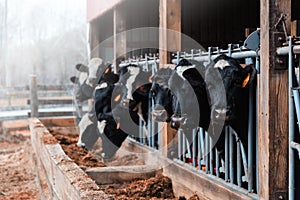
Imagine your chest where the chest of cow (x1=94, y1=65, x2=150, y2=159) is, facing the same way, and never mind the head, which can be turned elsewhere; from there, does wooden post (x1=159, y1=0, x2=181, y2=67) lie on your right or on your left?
on your left

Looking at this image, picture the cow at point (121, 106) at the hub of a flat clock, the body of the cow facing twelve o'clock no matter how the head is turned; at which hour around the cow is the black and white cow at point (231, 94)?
The black and white cow is roughly at 10 o'clock from the cow.

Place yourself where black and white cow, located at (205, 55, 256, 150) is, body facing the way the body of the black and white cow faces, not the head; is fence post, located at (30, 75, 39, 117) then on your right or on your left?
on your right

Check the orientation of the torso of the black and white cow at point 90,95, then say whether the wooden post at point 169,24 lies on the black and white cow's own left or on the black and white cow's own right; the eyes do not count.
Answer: on the black and white cow's own left

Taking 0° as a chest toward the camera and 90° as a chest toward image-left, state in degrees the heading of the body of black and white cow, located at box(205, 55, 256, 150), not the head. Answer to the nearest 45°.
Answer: approximately 45°

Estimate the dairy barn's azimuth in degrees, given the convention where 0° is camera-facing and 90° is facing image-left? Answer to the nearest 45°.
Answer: approximately 45°

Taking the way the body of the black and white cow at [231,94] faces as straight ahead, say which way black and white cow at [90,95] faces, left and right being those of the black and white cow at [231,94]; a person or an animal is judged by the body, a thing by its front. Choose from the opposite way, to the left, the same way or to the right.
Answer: the same way

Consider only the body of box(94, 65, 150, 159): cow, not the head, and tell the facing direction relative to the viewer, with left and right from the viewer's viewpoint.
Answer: facing the viewer and to the left of the viewer

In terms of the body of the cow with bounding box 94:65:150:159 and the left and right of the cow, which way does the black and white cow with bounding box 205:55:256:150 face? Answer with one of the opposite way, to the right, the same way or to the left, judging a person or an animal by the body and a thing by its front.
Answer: the same way

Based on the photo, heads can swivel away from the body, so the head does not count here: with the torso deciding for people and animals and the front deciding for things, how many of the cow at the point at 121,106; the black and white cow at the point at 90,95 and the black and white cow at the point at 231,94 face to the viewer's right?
0

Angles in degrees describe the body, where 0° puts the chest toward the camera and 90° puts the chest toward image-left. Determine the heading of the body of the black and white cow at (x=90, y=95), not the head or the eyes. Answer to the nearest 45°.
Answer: approximately 45°
